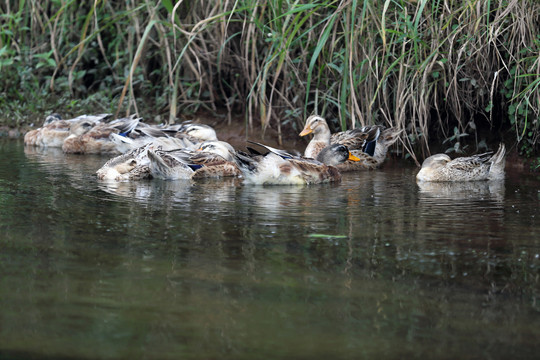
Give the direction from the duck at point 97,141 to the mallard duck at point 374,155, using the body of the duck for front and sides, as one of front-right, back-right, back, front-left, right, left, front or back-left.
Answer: back-left

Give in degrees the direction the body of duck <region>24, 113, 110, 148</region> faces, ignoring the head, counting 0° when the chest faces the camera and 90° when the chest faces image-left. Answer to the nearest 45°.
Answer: approximately 90°

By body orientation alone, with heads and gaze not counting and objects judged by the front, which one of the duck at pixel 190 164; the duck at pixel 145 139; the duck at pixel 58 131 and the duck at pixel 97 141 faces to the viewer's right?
the duck at pixel 190 164

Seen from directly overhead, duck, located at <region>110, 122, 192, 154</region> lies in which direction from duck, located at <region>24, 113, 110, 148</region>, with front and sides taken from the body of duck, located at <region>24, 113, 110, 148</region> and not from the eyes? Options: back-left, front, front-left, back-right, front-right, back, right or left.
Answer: back-left

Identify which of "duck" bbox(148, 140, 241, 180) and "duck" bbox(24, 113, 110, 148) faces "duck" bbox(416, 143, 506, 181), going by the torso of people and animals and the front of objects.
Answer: "duck" bbox(148, 140, 241, 180)

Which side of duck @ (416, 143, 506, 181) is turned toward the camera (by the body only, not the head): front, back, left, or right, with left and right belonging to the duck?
left

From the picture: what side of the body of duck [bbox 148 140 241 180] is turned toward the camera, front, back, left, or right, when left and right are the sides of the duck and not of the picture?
right

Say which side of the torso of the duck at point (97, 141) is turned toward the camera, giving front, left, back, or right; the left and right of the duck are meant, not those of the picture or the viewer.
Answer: left

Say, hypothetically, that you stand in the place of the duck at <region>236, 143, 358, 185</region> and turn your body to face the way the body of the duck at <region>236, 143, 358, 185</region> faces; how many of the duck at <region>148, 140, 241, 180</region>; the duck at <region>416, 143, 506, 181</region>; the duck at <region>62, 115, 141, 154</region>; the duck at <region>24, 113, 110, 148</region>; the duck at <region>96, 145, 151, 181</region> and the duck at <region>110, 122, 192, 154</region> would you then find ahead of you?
1

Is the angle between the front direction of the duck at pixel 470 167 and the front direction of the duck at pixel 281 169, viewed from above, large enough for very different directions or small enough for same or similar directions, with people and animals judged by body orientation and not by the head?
very different directions

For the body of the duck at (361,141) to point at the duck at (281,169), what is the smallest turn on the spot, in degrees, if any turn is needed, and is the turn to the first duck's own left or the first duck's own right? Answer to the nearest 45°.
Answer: approximately 45° to the first duck's own left

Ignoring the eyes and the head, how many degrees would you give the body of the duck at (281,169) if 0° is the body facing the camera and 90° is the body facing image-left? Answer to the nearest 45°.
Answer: approximately 270°

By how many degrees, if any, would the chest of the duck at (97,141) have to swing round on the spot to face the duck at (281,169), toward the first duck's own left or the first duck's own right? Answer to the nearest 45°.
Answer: approximately 135° to the first duck's own left

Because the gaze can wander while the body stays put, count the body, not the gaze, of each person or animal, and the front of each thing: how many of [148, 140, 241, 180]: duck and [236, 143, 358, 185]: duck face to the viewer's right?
2

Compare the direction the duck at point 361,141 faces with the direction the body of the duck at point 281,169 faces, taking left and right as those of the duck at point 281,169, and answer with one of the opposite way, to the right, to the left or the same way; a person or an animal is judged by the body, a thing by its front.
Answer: the opposite way

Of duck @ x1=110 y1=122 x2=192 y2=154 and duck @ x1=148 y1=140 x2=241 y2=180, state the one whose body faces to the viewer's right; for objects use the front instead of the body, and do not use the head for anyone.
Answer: duck @ x1=148 y1=140 x2=241 y2=180
